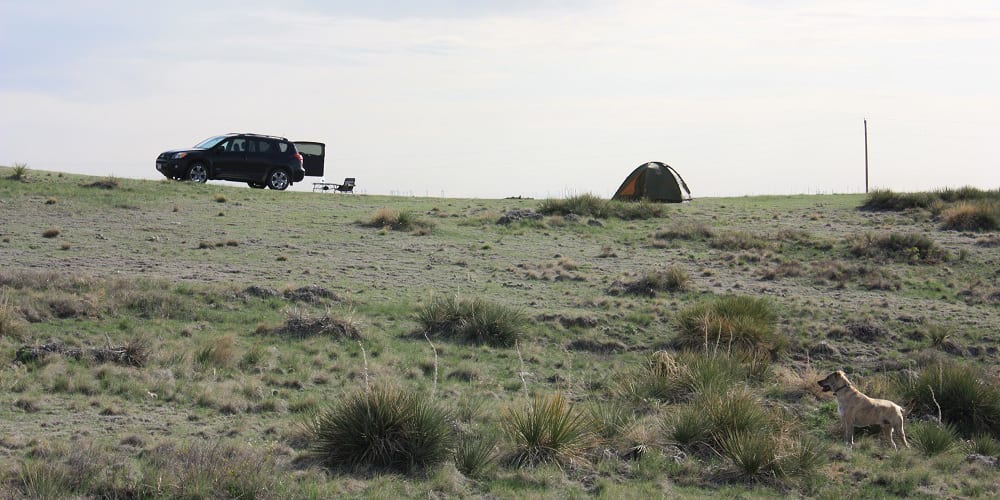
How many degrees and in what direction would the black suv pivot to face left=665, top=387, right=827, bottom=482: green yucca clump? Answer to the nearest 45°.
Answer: approximately 90° to its left

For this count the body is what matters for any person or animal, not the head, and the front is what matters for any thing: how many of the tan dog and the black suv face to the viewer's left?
2

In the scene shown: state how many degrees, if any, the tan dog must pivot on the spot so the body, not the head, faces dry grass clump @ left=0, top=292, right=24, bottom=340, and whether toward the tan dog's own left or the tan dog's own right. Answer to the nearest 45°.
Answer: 0° — it already faces it

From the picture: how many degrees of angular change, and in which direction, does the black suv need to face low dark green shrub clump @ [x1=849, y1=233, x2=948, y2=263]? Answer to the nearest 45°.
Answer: approximately 135° to its left

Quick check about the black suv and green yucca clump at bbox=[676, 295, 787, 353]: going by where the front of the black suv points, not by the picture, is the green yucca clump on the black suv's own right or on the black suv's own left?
on the black suv's own left

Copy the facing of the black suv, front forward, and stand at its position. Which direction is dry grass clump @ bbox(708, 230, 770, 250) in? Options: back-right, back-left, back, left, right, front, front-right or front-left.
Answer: back-left

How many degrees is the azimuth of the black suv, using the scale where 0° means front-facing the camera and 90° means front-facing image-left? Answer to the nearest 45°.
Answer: approximately 90°

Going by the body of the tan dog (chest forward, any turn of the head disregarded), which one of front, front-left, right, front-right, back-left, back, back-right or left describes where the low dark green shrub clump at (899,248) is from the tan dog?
right

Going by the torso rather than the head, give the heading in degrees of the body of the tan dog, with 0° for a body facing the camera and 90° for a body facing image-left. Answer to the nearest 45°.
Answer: approximately 90°

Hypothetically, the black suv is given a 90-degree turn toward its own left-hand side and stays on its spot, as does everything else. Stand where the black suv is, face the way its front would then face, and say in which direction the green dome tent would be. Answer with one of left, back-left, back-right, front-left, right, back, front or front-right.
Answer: left
